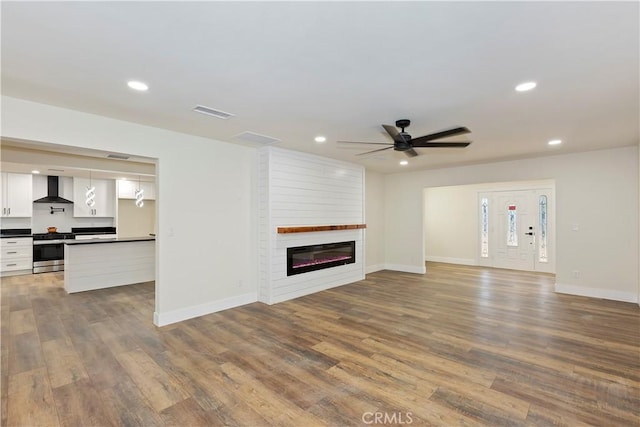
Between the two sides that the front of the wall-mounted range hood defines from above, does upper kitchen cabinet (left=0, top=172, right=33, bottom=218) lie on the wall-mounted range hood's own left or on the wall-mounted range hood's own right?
on the wall-mounted range hood's own right

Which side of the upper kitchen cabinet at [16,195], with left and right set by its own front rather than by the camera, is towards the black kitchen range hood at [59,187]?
left

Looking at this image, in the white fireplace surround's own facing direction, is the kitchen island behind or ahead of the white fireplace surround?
behind

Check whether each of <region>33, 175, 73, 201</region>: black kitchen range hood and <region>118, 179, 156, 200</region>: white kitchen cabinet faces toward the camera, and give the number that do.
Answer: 2

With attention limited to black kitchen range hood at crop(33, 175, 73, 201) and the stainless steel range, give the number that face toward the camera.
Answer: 2

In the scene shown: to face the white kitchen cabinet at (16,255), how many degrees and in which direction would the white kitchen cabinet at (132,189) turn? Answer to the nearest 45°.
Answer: approximately 90° to its right

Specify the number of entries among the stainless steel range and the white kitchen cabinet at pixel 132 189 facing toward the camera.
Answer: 2

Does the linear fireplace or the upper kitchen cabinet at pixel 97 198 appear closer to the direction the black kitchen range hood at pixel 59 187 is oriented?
the linear fireplace

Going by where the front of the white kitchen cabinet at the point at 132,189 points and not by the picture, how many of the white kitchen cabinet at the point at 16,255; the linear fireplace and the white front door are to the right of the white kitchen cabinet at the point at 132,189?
1

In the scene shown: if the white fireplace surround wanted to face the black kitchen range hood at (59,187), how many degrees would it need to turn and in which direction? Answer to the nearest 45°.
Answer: approximately 135° to its right

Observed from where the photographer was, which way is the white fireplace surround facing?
facing the viewer and to the right of the viewer
